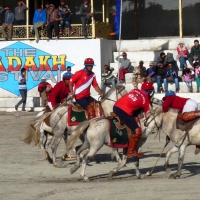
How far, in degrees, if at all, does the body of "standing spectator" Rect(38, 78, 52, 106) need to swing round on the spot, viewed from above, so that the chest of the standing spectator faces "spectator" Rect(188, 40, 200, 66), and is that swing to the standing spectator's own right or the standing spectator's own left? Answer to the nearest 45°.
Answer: approximately 90° to the standing spectator's own left

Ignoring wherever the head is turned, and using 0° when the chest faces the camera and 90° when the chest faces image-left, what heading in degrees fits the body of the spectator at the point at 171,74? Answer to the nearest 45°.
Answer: approximately 0°

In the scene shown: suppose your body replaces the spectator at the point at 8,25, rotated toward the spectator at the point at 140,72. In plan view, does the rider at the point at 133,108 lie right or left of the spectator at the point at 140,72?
right

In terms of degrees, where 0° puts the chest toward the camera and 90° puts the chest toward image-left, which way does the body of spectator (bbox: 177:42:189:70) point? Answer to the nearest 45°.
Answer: approximately 0°

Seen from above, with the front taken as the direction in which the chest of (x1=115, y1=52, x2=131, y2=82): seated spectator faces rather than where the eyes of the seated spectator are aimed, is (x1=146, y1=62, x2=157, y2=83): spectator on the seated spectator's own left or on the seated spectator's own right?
on the seated spectator's own left

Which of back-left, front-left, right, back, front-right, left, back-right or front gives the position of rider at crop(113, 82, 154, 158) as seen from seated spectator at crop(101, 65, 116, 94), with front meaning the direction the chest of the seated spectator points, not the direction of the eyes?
front-left

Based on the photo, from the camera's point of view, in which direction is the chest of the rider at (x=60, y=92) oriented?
to the viewer's right

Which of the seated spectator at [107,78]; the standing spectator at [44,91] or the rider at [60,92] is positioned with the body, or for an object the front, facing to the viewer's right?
the rider

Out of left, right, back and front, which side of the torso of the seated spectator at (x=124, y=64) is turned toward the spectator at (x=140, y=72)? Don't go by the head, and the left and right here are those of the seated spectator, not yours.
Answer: left

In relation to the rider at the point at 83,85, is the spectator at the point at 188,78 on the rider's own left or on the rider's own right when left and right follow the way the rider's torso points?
on the rider's own left
